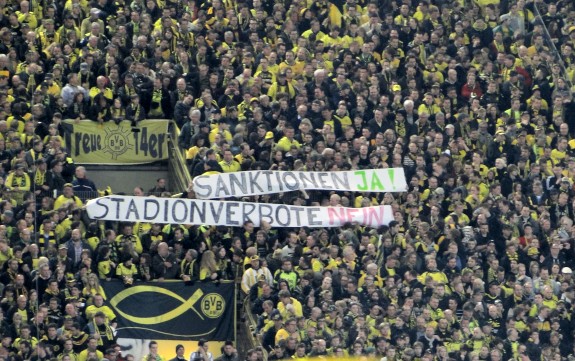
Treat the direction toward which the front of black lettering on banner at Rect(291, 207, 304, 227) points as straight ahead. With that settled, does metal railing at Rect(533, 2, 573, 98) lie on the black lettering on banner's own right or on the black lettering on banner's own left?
on the black lettering on banner's own left

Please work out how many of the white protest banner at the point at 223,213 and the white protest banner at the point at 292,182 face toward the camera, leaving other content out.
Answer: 2

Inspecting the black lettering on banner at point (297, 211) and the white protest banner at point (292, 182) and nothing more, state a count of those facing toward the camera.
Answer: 2

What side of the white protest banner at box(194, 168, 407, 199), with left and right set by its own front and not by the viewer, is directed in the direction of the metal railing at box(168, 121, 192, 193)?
right

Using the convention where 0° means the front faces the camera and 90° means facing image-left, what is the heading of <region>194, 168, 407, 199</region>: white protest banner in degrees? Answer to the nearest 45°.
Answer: approximately 0°

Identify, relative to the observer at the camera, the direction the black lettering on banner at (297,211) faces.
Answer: facing the viewer

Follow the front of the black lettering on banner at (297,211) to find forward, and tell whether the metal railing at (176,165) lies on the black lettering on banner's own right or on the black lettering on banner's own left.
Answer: on the black lettering on banner's own right
